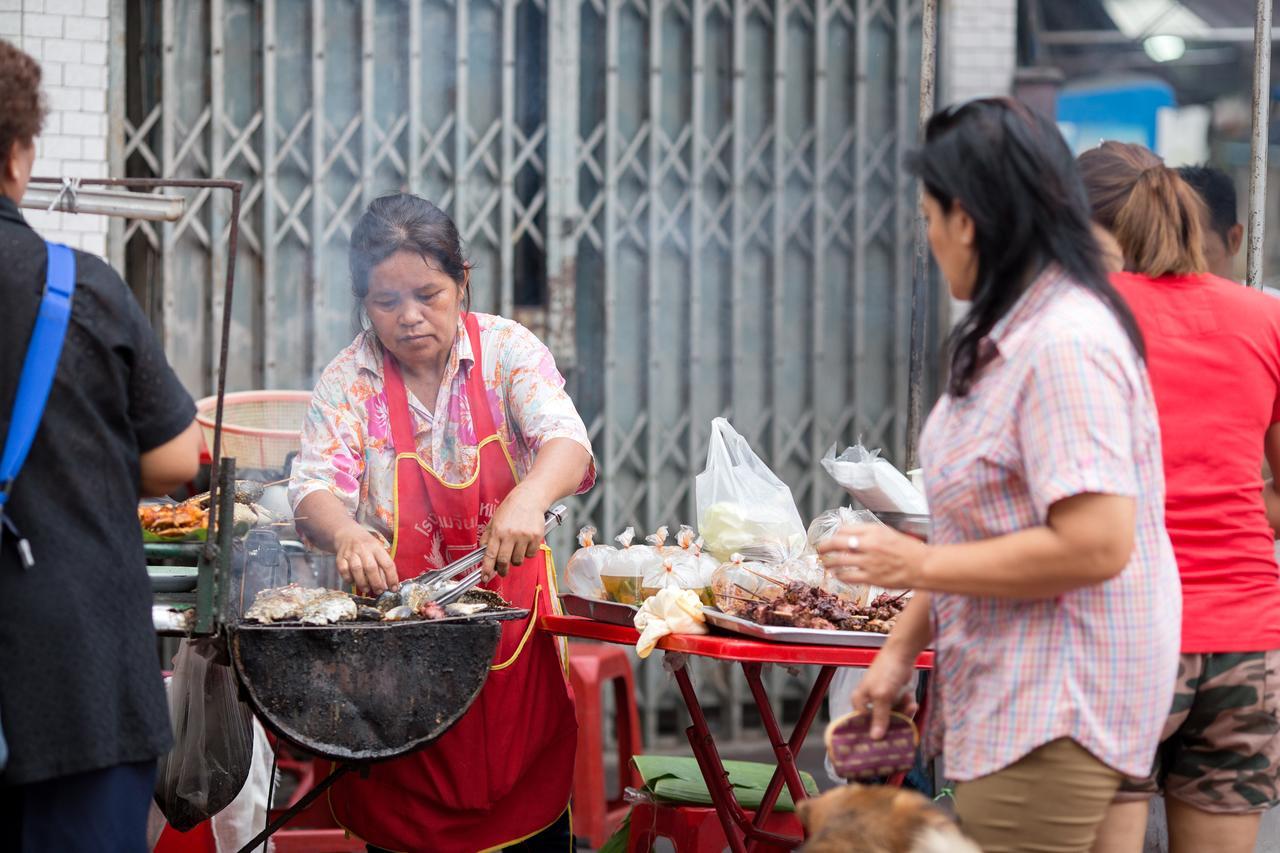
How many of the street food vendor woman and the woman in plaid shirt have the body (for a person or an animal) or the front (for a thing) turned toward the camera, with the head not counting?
1

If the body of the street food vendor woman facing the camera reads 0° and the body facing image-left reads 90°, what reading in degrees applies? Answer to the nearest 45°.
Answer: approximately 0°

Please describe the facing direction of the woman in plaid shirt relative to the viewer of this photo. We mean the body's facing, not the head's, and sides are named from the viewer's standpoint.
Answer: facing to the left of the viewer

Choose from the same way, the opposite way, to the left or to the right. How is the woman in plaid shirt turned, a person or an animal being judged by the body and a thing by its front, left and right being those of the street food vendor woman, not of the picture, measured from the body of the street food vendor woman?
to the right

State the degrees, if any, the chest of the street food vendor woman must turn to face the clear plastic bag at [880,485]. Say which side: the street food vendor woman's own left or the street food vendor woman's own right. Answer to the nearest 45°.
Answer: approximately 90° to the street food vendor woman's own left

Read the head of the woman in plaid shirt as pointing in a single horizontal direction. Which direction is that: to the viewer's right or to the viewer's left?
to the viewer's left

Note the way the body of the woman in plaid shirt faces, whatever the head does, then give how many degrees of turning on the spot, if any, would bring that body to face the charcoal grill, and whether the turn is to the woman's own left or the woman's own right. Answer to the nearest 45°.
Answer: approximately 45° to the woman's own right

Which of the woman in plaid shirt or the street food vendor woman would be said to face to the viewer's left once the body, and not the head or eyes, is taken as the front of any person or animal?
the woman in plaid shirt

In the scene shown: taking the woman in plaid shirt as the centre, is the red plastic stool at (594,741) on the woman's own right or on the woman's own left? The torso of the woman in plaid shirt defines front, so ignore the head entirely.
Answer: on the woman's own right

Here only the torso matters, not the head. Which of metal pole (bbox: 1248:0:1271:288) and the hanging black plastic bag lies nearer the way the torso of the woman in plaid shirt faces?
the hanging black plastic bag

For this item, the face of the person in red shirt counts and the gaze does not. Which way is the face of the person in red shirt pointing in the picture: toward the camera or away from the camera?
away from the camera
